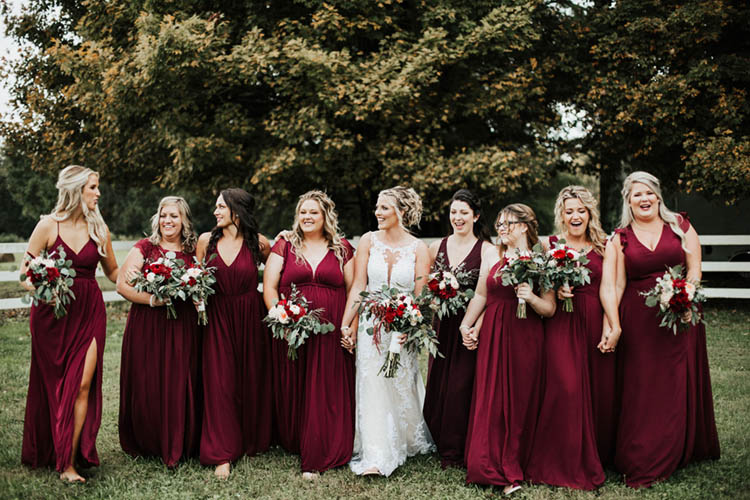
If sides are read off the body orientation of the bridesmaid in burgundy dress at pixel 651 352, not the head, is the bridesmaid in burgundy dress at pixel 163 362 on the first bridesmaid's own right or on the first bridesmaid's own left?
on the first bridesmaid's own right

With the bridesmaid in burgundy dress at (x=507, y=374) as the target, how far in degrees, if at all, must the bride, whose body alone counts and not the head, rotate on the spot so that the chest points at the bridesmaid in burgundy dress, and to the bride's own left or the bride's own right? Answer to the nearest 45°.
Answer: approximately 45° to the bride's own left

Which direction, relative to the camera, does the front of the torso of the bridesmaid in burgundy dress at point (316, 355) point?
toward the camera

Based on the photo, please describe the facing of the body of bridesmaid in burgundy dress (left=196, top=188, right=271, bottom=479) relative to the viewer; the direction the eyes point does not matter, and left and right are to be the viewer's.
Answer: facing the viewer

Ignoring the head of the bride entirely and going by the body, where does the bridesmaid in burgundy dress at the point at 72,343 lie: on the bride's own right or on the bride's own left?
on the bride's own right

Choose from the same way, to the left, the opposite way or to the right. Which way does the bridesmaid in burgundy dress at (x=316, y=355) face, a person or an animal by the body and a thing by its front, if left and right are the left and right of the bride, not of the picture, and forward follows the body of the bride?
the same way

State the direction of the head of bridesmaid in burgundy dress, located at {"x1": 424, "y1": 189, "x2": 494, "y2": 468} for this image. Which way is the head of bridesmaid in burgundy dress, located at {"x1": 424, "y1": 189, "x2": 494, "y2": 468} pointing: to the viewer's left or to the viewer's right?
to the viewer's left

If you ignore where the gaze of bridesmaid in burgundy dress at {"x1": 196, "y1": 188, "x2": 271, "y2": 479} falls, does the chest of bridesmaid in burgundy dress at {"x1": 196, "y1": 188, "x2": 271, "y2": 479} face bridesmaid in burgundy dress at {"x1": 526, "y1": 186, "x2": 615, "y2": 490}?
no

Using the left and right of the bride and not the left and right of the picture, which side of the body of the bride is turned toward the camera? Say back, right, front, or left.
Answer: front

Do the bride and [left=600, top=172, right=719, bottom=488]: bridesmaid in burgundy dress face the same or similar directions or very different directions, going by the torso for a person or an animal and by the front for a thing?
same or similar directions

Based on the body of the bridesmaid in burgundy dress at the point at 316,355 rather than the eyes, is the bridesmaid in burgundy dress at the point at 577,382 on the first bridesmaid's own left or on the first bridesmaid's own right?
on the first bridesmaid's own left

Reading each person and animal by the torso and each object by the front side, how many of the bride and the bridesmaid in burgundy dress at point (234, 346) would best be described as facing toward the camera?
2

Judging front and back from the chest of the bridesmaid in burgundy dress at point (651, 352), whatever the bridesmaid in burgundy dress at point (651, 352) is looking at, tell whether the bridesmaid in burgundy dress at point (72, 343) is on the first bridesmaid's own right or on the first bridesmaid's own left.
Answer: on the first bridesmaid's own right

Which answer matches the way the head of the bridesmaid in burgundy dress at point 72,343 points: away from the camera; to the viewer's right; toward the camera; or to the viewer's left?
to the viewer's right

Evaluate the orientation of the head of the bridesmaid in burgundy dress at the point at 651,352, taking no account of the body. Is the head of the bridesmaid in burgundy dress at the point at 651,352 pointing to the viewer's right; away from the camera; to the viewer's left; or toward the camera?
toward the camera

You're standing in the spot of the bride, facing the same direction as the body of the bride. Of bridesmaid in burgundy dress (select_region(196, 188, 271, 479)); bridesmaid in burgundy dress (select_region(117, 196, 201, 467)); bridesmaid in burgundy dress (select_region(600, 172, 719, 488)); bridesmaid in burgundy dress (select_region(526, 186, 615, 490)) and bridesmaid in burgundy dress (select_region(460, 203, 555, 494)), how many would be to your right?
2
